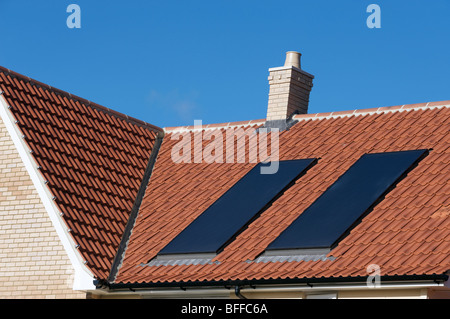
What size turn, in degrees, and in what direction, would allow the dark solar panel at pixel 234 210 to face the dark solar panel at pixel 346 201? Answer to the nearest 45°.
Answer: approximately 90° to its left

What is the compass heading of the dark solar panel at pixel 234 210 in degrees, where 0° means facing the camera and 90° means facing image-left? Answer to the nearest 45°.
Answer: approximately 45°
